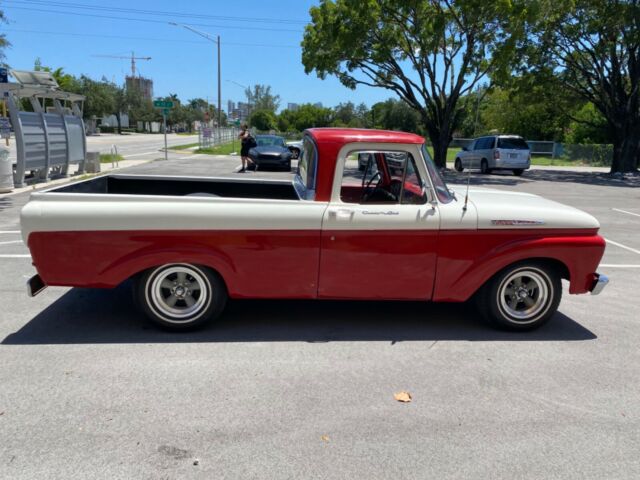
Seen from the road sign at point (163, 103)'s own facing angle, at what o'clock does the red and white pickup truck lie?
The red and white pickup truck is roughly at 12 o'clock from the road sign.

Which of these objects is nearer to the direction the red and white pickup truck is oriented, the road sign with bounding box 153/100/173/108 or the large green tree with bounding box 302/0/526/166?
the large green tree

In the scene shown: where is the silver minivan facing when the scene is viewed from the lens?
facing away from the viewer and to the left of the viewer

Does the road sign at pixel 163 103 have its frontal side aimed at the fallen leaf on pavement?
yes

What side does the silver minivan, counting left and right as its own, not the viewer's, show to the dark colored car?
left

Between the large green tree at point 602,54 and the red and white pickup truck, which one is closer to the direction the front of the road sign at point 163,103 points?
the red and white pickup truck

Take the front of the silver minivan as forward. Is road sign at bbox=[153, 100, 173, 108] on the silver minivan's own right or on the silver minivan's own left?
on the silver minivan's own left

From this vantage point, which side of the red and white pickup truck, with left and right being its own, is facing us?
right

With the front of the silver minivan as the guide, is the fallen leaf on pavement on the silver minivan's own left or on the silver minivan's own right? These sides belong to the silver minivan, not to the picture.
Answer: on the silver minivan's own left
